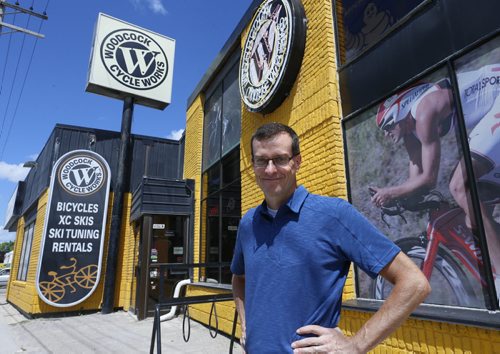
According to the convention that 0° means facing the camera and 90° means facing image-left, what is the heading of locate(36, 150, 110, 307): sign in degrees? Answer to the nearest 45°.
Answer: approximately 0°

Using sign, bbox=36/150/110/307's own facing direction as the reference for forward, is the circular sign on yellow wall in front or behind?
in front

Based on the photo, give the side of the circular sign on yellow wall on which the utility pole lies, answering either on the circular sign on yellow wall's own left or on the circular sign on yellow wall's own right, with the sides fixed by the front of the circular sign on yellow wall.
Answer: on the circular sign on yellow wall's own right

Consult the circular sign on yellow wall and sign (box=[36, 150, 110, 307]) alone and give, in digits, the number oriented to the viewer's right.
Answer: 0

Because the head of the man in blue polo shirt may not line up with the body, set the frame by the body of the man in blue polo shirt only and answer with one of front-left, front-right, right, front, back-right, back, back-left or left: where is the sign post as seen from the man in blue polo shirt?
right

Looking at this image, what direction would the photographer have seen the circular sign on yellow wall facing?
facing the viewer and to the left of the viewer

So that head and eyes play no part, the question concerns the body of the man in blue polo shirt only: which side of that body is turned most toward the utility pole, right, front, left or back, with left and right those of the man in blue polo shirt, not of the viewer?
right

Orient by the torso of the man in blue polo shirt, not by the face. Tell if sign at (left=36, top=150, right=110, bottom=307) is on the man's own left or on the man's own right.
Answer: on the man's own right

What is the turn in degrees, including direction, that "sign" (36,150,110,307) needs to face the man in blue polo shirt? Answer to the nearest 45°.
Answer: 0° — it already faces them
